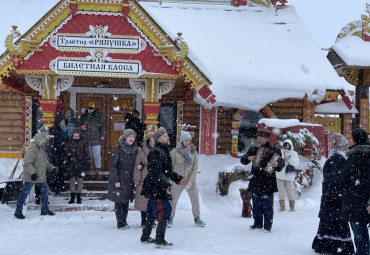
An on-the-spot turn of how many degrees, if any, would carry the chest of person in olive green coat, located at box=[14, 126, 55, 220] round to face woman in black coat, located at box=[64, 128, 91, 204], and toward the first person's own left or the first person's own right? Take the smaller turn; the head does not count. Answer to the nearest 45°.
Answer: approximately 45° to the first person's own left

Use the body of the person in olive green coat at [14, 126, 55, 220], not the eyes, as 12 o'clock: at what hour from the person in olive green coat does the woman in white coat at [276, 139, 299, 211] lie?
The woman in white coat is roughly at 12 o'clock from the person in olive green coat.

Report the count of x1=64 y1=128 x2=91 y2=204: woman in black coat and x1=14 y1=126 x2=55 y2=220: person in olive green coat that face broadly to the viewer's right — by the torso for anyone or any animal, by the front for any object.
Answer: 1

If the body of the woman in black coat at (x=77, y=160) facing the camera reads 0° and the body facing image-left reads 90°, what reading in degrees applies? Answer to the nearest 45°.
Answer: approximately 0°

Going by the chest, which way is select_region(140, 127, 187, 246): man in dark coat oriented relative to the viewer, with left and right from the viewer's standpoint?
facing to the right of the viewer

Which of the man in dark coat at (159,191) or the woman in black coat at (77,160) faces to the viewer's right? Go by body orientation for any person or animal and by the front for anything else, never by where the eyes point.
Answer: the man in dark coat
